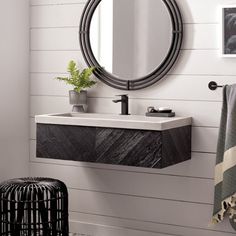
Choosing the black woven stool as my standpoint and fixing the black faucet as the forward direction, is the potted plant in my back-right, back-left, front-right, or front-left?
front-left

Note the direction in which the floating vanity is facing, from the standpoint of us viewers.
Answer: facing the viewer and to the left of the viewer

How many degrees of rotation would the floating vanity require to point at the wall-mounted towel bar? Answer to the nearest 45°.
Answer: approximately 135° to its left
